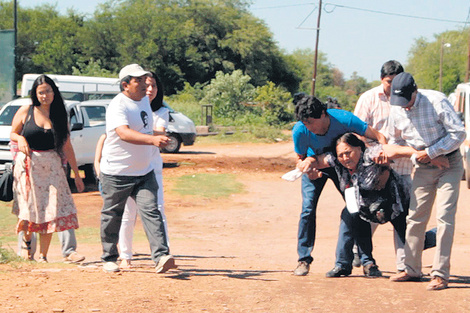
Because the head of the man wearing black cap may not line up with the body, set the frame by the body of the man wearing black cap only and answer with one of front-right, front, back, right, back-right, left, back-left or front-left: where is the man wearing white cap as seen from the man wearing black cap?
front-right

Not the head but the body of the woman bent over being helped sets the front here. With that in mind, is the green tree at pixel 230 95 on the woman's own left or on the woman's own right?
on the woman's own right

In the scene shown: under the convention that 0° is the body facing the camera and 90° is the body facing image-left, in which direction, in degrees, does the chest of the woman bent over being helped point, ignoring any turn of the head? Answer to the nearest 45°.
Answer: approximately 45°

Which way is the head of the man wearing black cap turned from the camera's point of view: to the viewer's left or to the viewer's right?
to the viewer's left

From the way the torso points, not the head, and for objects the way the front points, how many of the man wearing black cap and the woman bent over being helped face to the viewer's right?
0

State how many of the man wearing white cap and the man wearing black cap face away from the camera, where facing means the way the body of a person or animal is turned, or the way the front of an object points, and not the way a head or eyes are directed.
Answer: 0

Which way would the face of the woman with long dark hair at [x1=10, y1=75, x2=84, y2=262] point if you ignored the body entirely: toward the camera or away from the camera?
toward the camera

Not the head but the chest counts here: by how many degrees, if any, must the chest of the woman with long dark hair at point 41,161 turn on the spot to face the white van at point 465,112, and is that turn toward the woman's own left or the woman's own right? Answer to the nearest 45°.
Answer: approximately 135° to the woman's own left

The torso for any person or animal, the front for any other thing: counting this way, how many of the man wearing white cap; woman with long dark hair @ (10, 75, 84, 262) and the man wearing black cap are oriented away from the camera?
0

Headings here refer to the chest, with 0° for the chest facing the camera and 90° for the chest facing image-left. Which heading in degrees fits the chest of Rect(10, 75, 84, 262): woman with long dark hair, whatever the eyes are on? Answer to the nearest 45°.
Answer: approximately 0°

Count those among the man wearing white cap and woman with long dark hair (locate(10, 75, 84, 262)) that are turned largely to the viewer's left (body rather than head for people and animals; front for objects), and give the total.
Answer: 0

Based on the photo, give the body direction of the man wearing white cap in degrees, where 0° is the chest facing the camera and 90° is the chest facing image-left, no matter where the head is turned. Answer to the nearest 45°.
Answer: approximately 315°

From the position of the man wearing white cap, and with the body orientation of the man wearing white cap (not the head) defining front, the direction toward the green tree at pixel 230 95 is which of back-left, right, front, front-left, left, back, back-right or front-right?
back-left

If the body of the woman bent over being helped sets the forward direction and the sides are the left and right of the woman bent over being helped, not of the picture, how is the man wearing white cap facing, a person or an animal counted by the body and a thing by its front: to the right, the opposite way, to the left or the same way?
to the left
